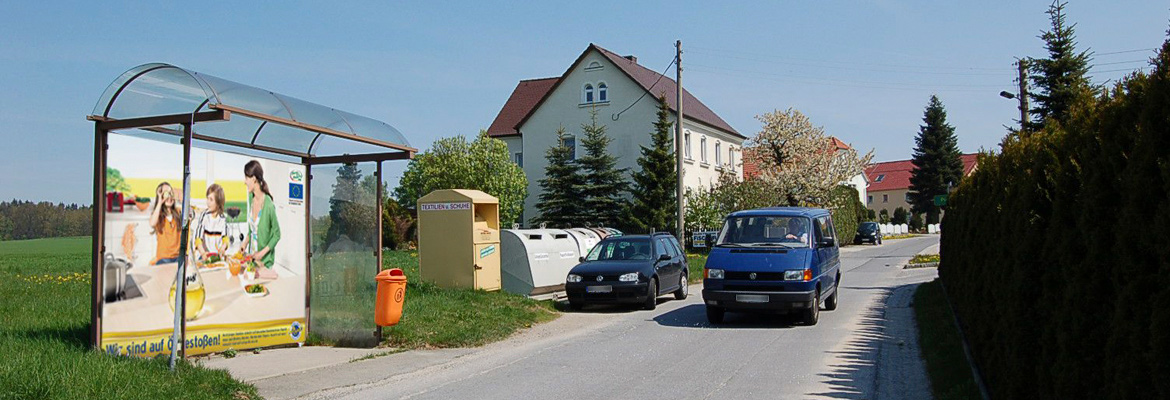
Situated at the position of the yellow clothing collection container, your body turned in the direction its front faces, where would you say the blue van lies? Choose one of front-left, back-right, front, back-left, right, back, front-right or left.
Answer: front

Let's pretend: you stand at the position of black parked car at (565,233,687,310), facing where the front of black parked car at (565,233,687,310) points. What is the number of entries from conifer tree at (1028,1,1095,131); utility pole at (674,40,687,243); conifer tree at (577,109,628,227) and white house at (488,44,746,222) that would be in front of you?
0

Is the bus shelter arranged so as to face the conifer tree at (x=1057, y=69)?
no

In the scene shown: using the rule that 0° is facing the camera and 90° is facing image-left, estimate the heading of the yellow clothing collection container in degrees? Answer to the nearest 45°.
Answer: approximately 315°

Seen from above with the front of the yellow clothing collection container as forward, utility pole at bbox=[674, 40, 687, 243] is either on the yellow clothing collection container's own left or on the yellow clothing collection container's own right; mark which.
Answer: on the yellow clothing collection container's own left

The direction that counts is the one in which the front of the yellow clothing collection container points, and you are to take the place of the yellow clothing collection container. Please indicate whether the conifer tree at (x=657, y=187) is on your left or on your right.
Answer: on your left

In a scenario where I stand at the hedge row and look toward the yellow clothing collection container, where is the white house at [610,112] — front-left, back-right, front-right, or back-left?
front-right

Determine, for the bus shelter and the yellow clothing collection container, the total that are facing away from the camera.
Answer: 0

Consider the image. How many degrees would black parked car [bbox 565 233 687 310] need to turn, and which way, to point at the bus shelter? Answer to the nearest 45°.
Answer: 0° — it already faces it

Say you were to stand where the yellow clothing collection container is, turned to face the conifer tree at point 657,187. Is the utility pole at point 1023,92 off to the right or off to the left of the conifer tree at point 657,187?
right

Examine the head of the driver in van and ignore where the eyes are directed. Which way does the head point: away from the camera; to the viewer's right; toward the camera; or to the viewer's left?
toward the camera

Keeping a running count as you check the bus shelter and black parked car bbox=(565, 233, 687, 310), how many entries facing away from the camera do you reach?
0

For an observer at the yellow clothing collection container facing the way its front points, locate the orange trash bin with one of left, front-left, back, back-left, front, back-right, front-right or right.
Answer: front-right

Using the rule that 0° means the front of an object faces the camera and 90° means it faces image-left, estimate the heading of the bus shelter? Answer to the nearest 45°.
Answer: approximately 315°

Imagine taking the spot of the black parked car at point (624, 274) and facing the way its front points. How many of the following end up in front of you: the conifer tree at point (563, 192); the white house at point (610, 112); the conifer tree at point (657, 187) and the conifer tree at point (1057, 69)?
0

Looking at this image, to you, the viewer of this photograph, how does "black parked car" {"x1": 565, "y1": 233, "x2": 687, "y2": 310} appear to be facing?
facing the viewer and to the left of the viewer

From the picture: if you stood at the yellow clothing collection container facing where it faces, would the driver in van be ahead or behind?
ahead

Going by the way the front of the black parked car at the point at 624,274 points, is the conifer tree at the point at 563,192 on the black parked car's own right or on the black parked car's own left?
on the black parked car's own right

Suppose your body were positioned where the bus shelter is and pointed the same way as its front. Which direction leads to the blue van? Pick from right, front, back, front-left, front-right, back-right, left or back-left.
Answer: front-left
